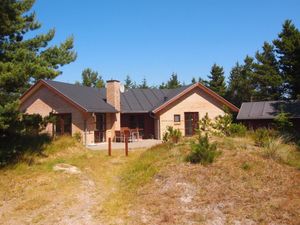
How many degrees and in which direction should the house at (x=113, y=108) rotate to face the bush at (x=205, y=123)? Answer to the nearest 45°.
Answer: approximately 45° to its left

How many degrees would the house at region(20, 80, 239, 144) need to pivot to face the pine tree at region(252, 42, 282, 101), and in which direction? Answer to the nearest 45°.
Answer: approximately 135° to its left

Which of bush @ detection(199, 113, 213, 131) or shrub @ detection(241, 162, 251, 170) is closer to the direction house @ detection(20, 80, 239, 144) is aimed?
the shrub

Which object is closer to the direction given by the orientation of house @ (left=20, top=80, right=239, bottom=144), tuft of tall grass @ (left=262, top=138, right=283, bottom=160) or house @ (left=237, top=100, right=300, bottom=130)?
the tuft of tall grass

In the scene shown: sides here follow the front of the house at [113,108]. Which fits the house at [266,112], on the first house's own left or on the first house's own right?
on the first house's own left

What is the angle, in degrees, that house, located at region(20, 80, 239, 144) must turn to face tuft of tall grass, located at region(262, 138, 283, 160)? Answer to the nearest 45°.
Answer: approximately 45° to its left

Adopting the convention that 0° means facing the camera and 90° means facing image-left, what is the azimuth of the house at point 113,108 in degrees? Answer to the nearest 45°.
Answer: approximately 0°

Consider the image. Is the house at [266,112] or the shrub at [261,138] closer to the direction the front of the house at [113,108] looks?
the shrub
